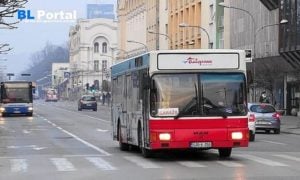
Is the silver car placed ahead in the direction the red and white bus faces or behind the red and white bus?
behind

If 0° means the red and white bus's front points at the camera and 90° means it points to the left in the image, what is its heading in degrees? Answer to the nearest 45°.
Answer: approximately 0°
